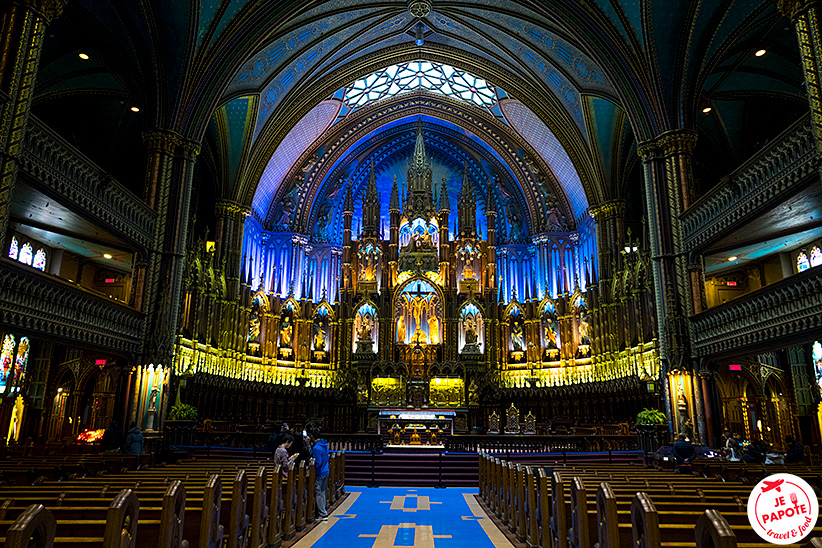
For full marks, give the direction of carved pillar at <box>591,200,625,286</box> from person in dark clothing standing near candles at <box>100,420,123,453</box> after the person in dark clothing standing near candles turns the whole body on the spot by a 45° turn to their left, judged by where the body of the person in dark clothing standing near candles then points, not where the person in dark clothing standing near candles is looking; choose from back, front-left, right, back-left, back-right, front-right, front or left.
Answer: back-right

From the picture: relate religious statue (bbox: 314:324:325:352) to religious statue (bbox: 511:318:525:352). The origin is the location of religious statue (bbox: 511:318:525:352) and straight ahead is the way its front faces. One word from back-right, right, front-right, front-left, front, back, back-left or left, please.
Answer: right

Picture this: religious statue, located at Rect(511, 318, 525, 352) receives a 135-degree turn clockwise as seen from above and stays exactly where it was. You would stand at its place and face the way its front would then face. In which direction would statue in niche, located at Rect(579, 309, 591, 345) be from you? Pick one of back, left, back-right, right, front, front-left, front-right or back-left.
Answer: back

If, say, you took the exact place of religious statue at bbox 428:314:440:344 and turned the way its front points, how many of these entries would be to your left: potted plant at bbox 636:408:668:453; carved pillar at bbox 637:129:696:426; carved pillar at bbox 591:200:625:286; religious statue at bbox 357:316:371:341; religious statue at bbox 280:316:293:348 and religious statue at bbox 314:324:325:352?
3

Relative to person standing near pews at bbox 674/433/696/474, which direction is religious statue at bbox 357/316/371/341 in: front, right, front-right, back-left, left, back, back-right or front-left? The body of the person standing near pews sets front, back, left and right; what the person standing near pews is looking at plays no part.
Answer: front-left

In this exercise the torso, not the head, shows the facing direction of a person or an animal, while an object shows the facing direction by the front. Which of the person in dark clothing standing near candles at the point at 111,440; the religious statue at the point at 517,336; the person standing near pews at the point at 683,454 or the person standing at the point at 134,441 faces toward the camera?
the religious statue

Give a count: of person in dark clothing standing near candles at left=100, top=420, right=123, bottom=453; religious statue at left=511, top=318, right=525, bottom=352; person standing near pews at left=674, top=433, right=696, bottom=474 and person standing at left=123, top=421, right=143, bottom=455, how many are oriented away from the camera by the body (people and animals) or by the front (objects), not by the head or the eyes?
3

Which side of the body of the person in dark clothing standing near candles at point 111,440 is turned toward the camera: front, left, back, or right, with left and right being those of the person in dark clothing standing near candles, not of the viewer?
back

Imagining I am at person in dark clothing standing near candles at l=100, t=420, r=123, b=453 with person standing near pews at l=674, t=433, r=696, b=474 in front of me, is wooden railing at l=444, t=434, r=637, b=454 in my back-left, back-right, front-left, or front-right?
front-left

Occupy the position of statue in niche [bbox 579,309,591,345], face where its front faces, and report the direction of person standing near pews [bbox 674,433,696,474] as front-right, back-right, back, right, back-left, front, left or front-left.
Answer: front-left

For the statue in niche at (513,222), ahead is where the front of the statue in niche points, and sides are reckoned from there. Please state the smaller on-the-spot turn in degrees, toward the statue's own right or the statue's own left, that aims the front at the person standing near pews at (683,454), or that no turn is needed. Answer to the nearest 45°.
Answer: approximately 45° to the statue's own left

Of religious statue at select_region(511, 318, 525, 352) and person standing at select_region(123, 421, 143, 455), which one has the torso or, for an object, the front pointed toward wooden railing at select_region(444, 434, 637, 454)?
the religious statue

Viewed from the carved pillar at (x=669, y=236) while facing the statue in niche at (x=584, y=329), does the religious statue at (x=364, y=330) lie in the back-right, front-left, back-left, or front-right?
front-left

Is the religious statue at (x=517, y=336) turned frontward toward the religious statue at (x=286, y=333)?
no

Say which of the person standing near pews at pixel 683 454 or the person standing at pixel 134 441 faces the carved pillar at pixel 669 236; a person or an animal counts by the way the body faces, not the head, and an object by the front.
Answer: the person standing near pews

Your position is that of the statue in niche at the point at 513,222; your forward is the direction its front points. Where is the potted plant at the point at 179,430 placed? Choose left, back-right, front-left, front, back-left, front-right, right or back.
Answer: front

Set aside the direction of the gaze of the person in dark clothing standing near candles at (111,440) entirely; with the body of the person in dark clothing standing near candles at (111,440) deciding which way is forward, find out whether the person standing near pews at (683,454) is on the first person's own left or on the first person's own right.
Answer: on the first person's own right

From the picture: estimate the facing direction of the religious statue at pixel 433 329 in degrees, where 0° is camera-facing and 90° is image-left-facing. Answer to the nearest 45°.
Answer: approximately 45°
